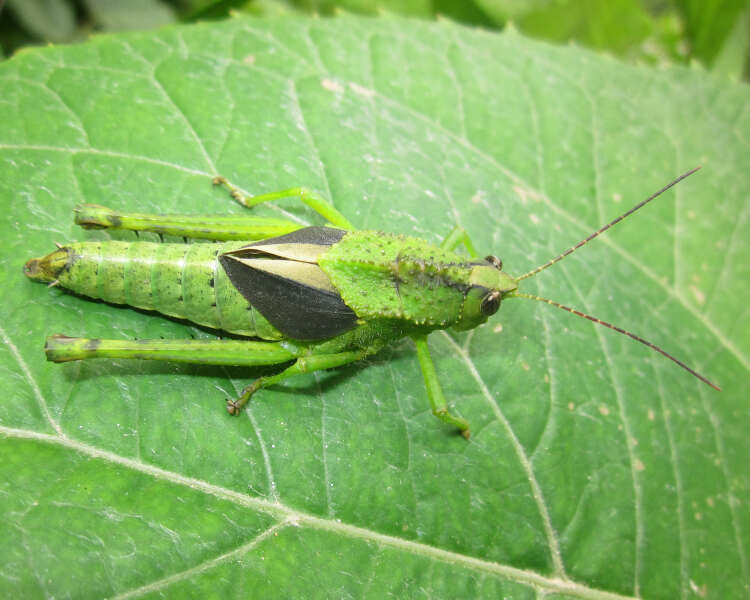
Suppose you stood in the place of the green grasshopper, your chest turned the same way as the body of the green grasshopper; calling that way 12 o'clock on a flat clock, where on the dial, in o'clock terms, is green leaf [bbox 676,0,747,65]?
The green leaf is roughly at 10 o'clock from the green grasshopper.

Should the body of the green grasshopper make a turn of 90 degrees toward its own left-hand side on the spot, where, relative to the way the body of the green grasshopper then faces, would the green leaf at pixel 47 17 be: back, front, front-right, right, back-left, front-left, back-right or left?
front-left

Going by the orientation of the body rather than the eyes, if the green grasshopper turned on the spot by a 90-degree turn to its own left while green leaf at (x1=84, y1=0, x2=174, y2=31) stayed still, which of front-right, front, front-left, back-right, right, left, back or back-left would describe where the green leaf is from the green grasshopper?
front-left

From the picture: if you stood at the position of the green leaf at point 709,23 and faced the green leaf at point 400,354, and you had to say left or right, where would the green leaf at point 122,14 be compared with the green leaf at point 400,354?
right

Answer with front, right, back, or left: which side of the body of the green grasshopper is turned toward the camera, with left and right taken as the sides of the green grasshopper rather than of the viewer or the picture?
right
